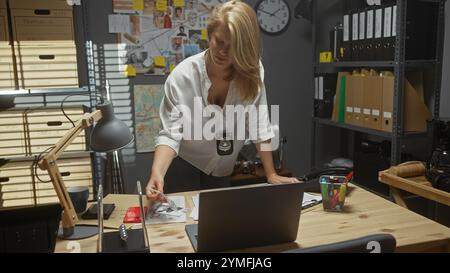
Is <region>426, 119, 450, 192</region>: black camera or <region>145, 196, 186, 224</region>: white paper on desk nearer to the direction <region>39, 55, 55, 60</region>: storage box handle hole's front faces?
the white paper on desk

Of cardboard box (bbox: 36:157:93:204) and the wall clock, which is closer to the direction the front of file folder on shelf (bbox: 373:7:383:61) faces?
the cardboard box

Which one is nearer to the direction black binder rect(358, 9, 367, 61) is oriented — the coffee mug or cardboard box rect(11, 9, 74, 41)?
the coffee mug

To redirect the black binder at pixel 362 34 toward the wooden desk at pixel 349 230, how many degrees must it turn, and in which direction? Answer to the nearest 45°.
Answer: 0° — it already faces it

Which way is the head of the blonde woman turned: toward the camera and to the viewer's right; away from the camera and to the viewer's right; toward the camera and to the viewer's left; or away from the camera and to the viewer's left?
toward the camera and to the viewer's left

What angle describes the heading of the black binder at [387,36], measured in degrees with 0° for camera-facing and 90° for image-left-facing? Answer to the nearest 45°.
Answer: approximately 0°

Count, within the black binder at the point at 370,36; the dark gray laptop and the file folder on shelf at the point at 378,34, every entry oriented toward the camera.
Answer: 2

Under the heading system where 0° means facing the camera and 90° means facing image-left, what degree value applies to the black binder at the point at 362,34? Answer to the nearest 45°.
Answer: approximately 0°

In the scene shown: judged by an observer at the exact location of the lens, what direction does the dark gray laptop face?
facing away from the viewer and to the left of the viewer
